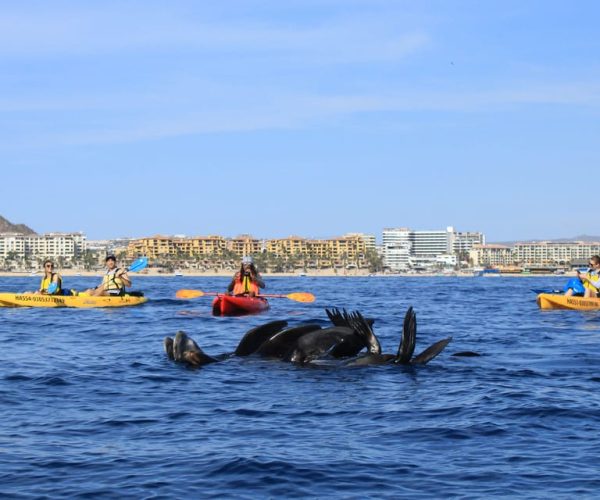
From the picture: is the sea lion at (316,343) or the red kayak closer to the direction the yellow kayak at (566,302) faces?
the red kayak

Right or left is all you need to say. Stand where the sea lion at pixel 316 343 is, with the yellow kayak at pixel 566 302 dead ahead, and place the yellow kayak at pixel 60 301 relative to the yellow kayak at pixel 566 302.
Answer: left

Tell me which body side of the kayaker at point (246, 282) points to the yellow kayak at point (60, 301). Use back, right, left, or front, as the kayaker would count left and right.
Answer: right

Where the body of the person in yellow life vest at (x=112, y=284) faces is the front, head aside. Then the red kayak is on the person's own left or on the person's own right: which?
on the person's own left

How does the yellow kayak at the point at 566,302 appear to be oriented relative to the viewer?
to the viewer's left

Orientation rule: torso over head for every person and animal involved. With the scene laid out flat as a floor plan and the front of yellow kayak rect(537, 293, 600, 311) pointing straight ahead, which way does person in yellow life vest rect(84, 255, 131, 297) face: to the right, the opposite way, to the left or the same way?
to the left

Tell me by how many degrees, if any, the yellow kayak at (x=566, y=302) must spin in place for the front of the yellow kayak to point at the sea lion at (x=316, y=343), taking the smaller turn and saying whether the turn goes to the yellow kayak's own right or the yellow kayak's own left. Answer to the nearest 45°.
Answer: approximately 90° to the yellow kayak's own left

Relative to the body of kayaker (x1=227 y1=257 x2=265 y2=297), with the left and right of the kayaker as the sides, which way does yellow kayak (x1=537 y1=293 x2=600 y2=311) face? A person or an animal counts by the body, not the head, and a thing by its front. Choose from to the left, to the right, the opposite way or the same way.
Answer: to the right

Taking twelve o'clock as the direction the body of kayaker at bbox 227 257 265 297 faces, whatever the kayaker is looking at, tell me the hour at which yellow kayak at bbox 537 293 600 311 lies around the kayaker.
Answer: The yellow kayak is roughly at 9 o'clock from the kayaker.

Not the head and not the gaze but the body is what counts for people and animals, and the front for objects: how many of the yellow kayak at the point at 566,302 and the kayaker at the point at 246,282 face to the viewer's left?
1

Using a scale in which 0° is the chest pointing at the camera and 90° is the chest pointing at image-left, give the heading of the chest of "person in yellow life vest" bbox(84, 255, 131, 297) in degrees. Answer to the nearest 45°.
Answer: approximately 45°

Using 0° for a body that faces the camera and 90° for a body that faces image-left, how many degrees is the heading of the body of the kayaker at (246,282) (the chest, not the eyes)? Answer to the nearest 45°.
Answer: approximately 0°

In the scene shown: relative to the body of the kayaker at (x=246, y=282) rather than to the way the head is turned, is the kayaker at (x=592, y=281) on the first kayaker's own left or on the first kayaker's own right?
on the first kayaker's own left
